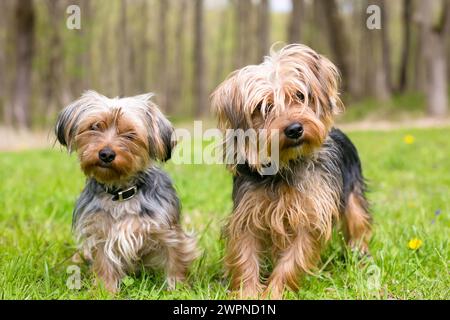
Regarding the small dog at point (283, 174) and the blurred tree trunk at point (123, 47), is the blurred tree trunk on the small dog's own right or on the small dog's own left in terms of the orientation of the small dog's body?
on the small dog's own right

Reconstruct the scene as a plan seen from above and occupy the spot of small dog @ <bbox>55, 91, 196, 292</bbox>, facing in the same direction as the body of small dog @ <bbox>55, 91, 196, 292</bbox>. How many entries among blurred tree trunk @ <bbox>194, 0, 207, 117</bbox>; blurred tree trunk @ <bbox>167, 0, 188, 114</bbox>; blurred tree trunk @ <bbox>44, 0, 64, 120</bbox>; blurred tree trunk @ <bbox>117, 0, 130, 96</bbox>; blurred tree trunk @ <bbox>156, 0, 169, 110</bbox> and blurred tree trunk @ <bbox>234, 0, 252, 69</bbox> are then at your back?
6

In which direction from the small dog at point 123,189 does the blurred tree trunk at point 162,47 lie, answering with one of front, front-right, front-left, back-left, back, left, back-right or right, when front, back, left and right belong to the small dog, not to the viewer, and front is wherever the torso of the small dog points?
back

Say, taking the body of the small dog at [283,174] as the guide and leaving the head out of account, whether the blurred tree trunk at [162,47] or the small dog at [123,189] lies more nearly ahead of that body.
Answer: the small dog

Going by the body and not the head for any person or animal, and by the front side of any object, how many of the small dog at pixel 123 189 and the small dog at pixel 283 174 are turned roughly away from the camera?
0

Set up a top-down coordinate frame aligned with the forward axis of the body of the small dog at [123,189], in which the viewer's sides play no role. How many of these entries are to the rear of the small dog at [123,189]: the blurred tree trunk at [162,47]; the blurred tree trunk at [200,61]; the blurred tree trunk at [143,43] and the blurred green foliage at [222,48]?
4

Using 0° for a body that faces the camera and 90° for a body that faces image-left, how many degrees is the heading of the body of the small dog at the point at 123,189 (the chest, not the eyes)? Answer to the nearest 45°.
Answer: approximately 0°

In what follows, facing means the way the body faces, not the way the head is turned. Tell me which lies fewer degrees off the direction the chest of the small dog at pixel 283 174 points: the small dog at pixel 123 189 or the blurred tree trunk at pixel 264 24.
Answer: the small dog

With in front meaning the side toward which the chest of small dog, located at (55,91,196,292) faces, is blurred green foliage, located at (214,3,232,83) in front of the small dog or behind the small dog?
behind

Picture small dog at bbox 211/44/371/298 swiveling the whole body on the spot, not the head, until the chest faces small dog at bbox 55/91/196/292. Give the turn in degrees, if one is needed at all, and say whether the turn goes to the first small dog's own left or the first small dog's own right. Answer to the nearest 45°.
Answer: approximately 45° to the first small dog's own right

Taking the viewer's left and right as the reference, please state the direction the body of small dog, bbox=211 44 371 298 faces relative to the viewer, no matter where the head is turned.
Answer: facing the viewer and to the left of the viewer

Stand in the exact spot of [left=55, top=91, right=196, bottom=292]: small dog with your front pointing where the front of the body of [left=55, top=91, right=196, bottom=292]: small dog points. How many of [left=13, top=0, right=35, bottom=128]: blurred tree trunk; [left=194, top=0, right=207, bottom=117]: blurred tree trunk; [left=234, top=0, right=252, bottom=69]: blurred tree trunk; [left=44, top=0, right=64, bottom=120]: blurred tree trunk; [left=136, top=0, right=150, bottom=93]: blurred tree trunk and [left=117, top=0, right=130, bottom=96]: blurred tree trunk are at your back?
6

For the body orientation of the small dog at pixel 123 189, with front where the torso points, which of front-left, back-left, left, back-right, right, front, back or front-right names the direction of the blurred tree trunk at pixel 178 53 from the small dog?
back

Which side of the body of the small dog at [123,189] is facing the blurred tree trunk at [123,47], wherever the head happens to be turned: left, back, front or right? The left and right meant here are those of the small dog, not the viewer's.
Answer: back

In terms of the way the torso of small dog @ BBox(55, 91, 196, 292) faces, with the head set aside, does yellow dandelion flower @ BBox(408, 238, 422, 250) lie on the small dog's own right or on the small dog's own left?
on the small dog's own left

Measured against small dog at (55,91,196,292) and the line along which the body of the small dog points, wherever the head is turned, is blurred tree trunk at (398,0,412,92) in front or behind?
behind

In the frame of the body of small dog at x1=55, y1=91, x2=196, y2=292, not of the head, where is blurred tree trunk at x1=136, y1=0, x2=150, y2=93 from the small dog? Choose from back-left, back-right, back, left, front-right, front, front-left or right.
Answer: back
